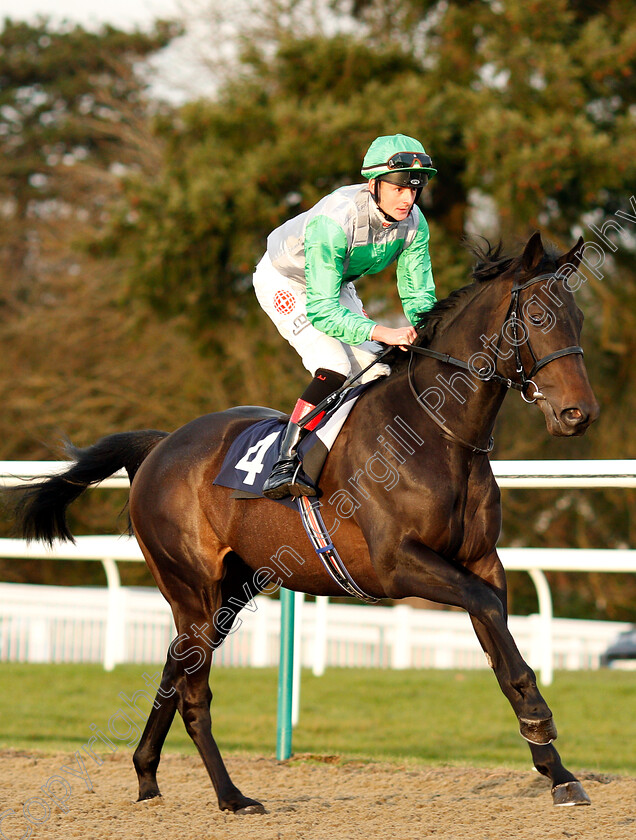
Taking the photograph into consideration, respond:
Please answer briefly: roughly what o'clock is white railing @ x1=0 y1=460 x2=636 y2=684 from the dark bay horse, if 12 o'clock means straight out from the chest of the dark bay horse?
The white railing is roughly at 8 o'clock from the dark bay horse.

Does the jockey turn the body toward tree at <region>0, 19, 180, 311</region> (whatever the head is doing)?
no

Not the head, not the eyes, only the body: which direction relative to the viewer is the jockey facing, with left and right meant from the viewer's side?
facing the viewer and to the right of the viewer

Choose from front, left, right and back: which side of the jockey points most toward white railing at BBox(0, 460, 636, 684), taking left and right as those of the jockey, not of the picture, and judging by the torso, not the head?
left

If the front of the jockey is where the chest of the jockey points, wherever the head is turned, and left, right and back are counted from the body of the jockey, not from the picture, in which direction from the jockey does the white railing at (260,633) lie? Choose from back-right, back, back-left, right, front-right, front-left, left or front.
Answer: back-left

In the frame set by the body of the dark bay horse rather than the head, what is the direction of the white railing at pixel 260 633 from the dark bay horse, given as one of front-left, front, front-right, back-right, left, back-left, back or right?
back-left

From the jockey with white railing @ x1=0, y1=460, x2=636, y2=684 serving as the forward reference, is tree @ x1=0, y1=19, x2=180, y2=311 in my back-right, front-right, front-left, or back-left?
front-left

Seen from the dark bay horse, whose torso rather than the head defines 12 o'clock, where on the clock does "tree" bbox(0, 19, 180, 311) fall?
The tree is roughly at 7 o'clock from the dark bay horse.
